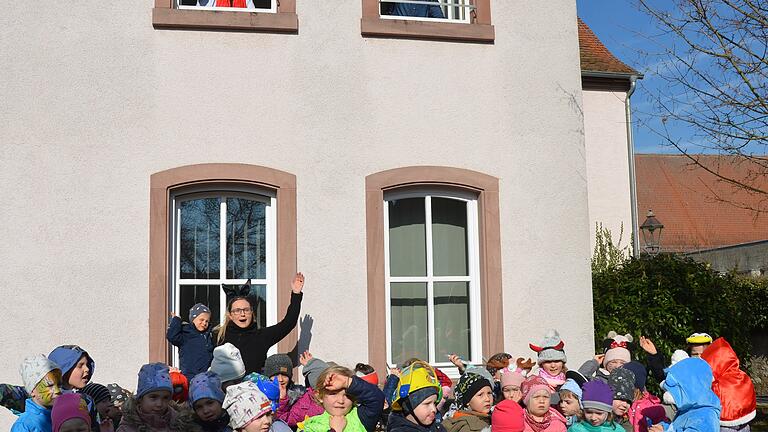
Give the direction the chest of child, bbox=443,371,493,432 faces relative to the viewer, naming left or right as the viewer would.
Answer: facing the viewer and to the right of the viewer

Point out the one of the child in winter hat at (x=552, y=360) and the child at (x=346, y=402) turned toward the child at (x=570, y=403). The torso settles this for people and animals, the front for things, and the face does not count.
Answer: the child in winter hat

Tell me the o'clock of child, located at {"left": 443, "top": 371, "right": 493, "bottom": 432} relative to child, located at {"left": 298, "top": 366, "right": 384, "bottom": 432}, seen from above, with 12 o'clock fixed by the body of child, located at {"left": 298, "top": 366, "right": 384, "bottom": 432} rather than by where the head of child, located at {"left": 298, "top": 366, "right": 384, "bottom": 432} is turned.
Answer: child, located at {"left": 443, "top": 371, "right": 493, "bottom": 432} is roughly at 8 o'clock from child, located at {"left": 298, "top": 366, "right": 384, "bottom": 432}.

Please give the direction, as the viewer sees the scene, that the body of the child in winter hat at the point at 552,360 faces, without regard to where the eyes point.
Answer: toward the camera

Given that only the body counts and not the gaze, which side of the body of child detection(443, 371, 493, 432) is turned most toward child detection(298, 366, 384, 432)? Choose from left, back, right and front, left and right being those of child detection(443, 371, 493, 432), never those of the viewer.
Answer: right

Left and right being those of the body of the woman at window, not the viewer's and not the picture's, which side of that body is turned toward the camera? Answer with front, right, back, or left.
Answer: front

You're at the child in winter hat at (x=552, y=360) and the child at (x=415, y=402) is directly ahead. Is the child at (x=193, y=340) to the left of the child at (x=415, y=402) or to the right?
right

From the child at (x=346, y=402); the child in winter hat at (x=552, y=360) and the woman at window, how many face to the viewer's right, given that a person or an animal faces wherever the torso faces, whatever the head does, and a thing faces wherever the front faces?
0

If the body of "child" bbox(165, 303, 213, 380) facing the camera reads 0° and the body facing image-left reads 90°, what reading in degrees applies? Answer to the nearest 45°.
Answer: approximately 315°

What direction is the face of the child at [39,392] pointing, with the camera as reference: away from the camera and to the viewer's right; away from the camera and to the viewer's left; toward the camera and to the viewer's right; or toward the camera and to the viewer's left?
toward the camera and to the viewer's right
